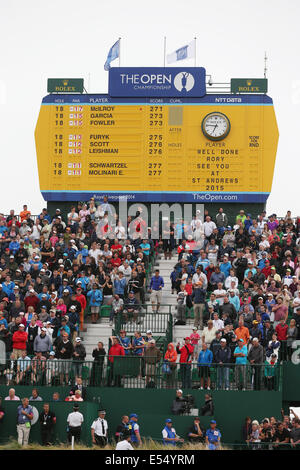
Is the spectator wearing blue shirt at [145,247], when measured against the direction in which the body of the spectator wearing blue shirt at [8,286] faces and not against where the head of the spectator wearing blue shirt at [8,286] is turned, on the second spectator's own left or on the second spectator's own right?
on the second spectator's own left

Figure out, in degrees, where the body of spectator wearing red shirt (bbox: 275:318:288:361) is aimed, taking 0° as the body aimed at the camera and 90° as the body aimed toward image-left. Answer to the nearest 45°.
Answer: approximately 0°

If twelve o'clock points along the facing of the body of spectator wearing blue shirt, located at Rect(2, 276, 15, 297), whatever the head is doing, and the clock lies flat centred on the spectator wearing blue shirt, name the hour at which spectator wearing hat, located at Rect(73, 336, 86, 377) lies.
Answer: The spectator wearing hat is roughly at 11 o'clock from the spectator wearing blue shirt.

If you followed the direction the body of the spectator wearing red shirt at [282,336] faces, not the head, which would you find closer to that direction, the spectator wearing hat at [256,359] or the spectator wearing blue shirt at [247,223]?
the spectator wearing hat

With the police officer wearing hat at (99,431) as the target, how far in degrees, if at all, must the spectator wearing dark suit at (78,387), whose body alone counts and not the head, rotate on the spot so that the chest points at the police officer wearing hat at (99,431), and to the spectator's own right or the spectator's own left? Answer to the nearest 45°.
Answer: approximately 45° to the spectator's own left

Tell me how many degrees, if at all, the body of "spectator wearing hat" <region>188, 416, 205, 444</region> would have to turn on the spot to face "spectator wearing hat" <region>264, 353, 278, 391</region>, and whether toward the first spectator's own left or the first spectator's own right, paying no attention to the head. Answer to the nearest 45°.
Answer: approximately 135° to the first spectator's own left

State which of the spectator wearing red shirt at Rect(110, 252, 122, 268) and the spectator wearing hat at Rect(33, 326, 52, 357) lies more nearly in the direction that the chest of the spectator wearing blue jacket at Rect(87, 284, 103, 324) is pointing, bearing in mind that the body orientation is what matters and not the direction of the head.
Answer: the spectator wearing hat

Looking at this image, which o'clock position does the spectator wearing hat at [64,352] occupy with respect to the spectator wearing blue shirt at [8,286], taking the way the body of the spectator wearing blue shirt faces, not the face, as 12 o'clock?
The spectator wearing hat is roughly at 11 o'clock from the spectator wearing blue shirt.
